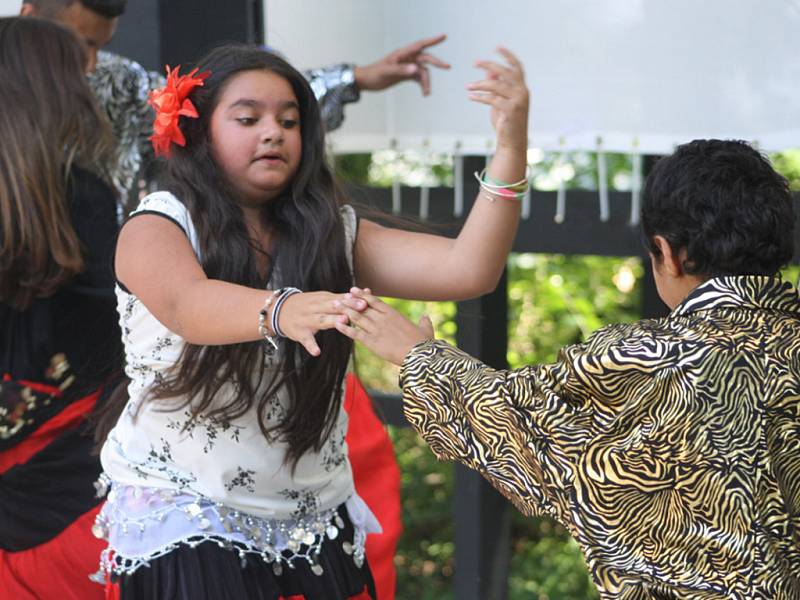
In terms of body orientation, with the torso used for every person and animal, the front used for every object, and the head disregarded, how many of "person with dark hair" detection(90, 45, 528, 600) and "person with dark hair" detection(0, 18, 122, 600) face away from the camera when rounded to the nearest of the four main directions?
1

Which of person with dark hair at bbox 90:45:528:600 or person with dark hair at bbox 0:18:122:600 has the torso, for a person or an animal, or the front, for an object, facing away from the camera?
person with dark hair at bbox 0:18:122:600

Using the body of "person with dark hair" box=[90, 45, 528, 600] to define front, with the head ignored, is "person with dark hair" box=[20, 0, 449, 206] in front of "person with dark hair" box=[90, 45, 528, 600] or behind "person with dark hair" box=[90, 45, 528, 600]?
behind

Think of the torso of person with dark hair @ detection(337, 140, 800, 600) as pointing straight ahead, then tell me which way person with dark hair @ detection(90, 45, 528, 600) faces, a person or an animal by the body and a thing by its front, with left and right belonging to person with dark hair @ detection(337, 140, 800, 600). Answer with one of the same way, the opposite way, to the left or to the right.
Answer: the opposite way

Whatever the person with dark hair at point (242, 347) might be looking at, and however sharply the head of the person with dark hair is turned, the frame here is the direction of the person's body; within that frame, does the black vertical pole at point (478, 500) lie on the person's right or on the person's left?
on the person's left

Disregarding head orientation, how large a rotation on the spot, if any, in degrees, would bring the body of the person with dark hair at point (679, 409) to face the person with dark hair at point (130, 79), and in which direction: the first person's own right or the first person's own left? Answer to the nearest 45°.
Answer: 0° — they already face them

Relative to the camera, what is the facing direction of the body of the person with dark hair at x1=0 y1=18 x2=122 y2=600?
away from the camera

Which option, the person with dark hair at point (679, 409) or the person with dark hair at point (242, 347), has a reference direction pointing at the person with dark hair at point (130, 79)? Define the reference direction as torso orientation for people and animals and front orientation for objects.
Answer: the person with dark hair at point (679, 409)

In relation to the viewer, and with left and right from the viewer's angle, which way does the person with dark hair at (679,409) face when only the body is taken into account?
facing away from the viewer and to the left of the viewer

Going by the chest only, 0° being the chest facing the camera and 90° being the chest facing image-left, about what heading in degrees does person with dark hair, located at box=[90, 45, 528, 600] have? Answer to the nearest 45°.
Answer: approximately 315°

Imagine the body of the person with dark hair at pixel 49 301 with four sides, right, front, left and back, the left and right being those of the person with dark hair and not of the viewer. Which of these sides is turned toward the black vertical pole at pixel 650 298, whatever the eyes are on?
right

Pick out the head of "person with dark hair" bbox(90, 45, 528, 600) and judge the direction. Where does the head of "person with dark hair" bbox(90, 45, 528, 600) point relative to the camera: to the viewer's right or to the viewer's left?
to the viewer's right

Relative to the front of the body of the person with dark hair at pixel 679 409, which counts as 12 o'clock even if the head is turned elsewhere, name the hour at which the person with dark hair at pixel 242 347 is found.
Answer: the person with dark hair at pixel 242 347 is roughly at 11 o'clock from the person with dark hair at pixel 679 409.
